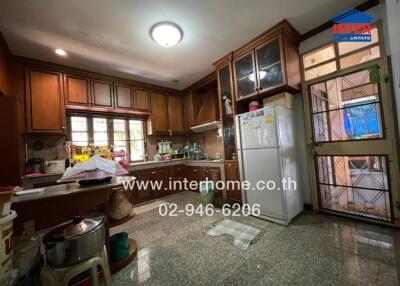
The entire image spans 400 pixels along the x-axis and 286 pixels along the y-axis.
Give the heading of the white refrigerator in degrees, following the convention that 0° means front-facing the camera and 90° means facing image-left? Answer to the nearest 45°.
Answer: approximately 45°

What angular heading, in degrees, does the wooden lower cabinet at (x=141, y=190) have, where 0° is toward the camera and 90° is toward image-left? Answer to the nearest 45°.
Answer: approximately 315°

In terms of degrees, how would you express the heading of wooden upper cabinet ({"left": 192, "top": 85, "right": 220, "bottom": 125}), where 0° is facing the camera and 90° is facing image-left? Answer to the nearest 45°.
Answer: approximately 45°

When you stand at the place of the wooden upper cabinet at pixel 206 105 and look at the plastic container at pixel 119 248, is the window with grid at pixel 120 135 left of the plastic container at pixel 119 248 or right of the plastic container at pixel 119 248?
right
